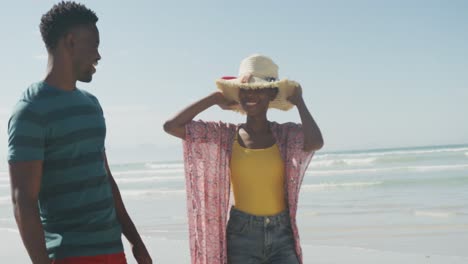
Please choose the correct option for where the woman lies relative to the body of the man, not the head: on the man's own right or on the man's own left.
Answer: on the man's own left

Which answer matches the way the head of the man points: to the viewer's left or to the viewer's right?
to the viewer's right

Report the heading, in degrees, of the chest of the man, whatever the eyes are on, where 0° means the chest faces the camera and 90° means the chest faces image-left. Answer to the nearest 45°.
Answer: approximately 315°

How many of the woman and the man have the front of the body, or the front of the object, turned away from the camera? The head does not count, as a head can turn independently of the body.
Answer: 0

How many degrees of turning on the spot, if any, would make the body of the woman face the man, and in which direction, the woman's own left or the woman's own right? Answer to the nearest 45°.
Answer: approximately 45° to the woman's own right
